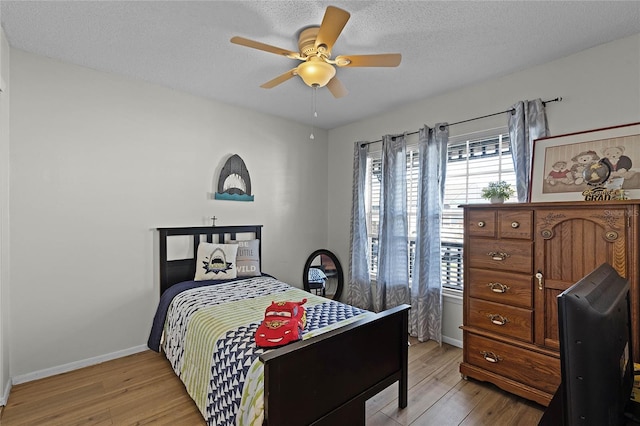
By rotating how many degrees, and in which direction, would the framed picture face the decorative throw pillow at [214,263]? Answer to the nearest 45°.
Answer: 0° — it already faces it

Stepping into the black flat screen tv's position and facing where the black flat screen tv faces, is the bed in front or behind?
in front

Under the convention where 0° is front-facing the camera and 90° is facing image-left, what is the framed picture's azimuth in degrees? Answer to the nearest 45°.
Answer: approximately 45°

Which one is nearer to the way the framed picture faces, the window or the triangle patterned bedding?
the triangle patterned bedding

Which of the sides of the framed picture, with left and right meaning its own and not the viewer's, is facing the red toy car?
front

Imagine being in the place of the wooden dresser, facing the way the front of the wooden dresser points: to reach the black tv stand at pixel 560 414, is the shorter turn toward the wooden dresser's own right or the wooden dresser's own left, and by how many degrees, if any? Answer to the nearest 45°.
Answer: approximately 45° to the wooden dresser's own left

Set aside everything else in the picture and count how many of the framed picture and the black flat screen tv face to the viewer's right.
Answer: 0

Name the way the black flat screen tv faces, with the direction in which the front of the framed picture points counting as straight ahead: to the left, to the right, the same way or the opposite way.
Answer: to the right

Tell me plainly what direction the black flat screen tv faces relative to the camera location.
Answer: facing away from the viewer and to the left of the viewer

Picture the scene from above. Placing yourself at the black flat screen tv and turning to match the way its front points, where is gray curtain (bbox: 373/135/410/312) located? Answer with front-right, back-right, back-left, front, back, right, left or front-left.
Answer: front

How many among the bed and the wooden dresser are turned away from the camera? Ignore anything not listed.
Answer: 0

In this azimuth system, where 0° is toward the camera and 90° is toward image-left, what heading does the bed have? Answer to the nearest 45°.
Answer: approximately 315°

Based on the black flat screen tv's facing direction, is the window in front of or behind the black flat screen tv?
in front

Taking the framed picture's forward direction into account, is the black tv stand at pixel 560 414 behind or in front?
in front

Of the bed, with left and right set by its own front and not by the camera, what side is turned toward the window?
left
